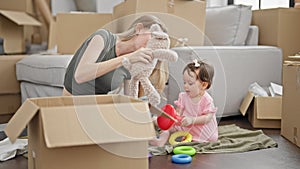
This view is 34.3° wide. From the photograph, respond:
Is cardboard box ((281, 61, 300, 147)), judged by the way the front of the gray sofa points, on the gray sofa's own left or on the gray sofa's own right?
on the gray sofa's own left

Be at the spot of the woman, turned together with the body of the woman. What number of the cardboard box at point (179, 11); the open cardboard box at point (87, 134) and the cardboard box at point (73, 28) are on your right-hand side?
1

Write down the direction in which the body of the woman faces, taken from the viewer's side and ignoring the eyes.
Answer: to the viewer's right

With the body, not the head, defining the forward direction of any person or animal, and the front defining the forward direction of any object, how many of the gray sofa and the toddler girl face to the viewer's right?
0

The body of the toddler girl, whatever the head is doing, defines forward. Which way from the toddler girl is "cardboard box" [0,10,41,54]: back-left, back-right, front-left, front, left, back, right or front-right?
right

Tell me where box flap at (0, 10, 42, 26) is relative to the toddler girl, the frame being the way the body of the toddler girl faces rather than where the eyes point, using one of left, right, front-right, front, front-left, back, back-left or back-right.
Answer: right

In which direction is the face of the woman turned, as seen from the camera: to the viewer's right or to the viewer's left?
to the viewer's right

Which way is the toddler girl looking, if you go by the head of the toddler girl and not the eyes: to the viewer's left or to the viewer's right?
to the viewer's left
